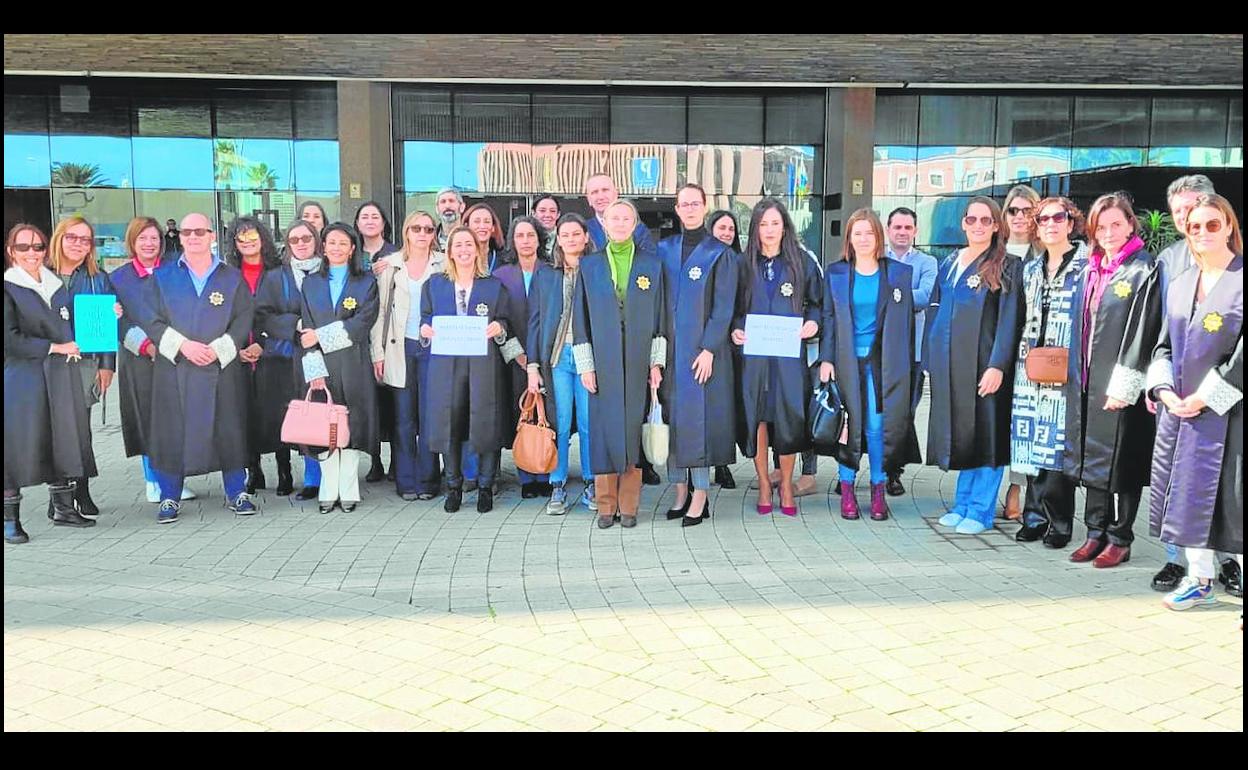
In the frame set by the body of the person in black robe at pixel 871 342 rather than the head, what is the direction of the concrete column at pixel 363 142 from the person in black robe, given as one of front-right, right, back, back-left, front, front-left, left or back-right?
back-right

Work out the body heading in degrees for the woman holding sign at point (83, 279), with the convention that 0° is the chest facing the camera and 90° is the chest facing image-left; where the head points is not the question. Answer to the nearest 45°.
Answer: approximately 0°

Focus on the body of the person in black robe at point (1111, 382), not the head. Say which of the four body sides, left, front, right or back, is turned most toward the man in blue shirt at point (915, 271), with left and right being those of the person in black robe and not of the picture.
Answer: right

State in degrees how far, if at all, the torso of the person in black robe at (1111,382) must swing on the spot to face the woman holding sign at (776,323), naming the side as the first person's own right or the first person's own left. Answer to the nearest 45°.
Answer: approximately 45° to the first person's own right

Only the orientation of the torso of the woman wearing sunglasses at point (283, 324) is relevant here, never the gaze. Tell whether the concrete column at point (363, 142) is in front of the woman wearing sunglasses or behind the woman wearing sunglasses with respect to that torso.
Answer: behind

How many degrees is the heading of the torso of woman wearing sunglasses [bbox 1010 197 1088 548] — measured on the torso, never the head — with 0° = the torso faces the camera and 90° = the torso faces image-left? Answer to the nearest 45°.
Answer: approximately 45°

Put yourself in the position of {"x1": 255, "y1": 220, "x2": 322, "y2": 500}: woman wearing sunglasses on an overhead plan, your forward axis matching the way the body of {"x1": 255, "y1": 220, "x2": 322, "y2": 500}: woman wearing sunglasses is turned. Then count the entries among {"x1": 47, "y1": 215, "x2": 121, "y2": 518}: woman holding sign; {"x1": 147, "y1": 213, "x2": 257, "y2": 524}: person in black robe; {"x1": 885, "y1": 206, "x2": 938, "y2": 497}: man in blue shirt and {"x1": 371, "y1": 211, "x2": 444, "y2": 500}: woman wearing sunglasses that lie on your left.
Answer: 2

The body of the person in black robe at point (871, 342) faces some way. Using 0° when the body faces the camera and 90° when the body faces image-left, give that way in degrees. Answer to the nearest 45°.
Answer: approximately 0°

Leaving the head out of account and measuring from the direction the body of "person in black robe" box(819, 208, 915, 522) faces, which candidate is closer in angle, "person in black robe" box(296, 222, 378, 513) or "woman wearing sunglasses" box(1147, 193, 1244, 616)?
the woman wearing sunglasses

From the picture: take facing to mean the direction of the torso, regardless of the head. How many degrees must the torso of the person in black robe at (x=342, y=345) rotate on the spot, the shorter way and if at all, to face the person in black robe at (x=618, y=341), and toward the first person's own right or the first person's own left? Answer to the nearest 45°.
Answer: approximately 45° to the first person's own left

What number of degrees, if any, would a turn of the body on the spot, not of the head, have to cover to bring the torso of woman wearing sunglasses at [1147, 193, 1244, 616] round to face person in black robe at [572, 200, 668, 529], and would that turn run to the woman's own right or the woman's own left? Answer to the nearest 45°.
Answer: approximately 45° to the woman's own right
